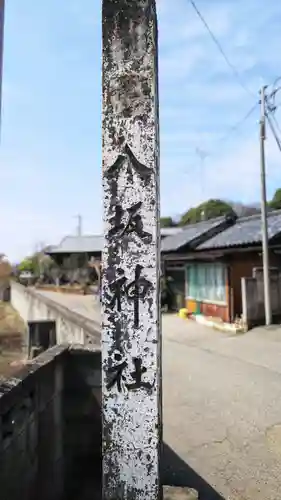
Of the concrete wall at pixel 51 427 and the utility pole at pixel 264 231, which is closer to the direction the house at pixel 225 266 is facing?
the concrete wall

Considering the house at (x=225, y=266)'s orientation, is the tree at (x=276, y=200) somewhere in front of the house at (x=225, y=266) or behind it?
behind

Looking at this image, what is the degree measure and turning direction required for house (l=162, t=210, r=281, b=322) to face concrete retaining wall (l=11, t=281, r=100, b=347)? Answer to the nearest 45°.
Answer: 0° — it already faces it

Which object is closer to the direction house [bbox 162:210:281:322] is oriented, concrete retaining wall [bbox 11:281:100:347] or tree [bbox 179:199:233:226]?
the concrete retaining wall

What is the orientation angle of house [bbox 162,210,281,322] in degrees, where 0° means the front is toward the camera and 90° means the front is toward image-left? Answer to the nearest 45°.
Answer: approximately 45°

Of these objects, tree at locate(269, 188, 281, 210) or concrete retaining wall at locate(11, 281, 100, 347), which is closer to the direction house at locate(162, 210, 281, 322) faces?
the concrete retaining wall

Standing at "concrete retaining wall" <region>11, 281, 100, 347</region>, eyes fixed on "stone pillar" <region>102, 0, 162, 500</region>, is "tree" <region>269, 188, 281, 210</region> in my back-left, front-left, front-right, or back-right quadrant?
back-left

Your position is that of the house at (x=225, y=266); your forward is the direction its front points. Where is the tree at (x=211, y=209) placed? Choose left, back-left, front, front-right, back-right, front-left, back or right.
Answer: back-right

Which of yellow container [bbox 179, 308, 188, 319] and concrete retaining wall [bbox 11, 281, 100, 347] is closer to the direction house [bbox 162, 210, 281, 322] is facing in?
the concrete retaining wall

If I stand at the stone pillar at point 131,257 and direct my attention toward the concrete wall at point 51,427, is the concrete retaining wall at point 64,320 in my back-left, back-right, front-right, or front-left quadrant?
front-right

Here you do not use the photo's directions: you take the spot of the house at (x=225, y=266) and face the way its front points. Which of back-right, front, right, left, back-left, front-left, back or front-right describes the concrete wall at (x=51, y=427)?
front-left
